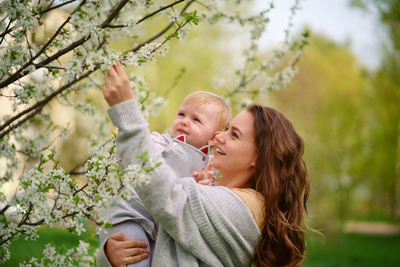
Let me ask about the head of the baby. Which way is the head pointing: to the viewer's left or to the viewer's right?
to the viewer's left

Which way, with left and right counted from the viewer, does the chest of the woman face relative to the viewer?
facing to the left of the viewer

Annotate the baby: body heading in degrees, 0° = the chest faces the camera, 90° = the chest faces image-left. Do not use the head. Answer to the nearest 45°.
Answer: approximately 45°
